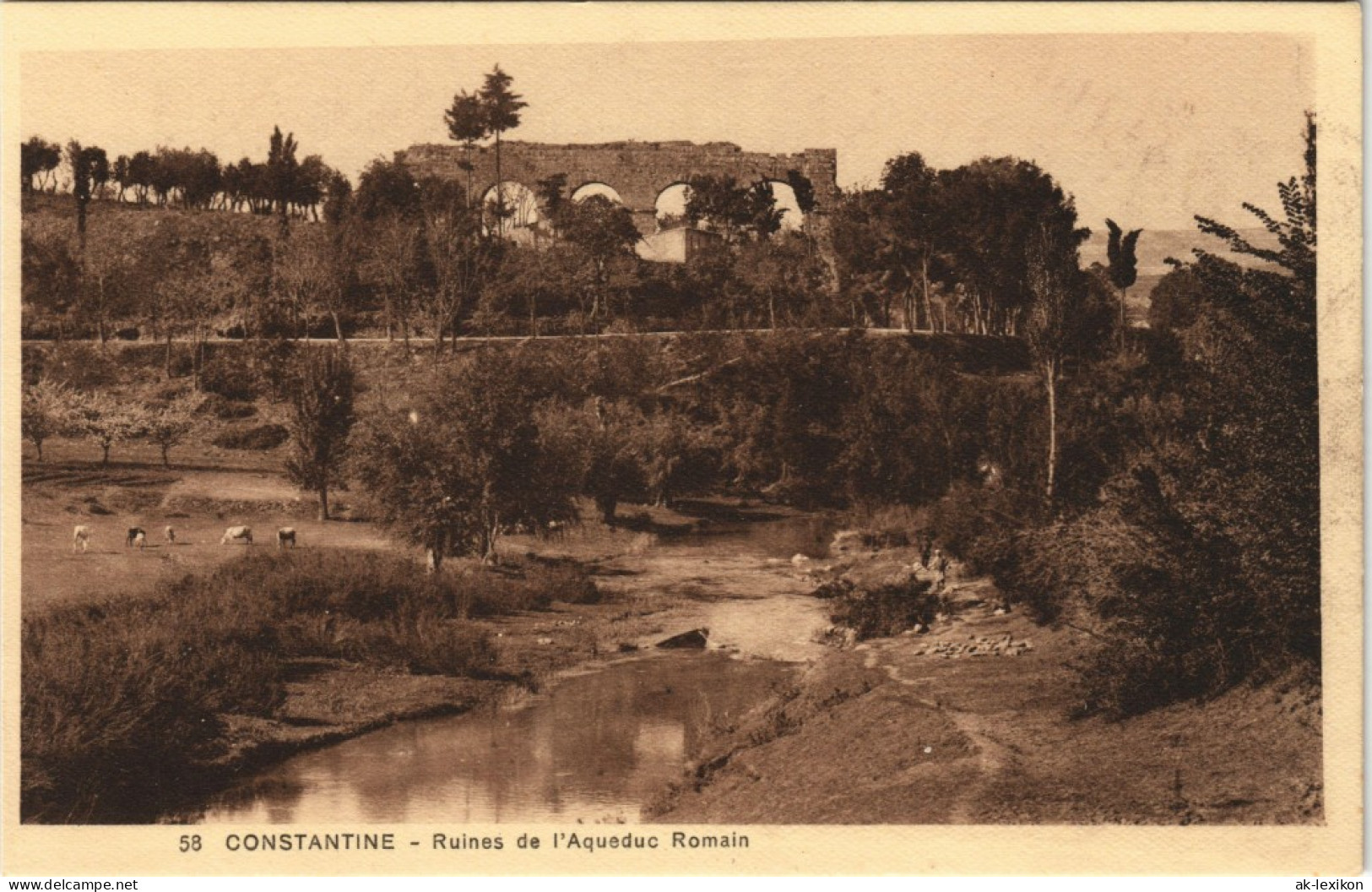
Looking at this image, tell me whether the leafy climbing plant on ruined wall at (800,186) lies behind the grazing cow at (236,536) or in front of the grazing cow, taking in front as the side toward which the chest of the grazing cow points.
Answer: behind

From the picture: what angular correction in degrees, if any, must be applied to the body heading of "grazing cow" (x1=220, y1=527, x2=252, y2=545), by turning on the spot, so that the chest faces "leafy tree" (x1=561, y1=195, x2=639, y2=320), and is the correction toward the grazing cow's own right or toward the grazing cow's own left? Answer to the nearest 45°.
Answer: approximately 135° to the grazing cow's own right

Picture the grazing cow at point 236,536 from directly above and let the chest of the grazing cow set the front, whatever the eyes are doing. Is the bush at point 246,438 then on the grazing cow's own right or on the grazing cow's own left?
on the grazing cow's own right

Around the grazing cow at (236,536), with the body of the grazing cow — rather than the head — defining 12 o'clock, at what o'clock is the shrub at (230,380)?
The shrub is roughly at 3 o'clock from the grazing cow.

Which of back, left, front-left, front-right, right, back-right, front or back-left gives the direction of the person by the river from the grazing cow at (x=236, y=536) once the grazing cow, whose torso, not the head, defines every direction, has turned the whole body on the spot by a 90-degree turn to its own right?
right

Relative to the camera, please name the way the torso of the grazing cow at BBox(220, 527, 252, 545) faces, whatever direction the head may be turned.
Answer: to the viewer's left
